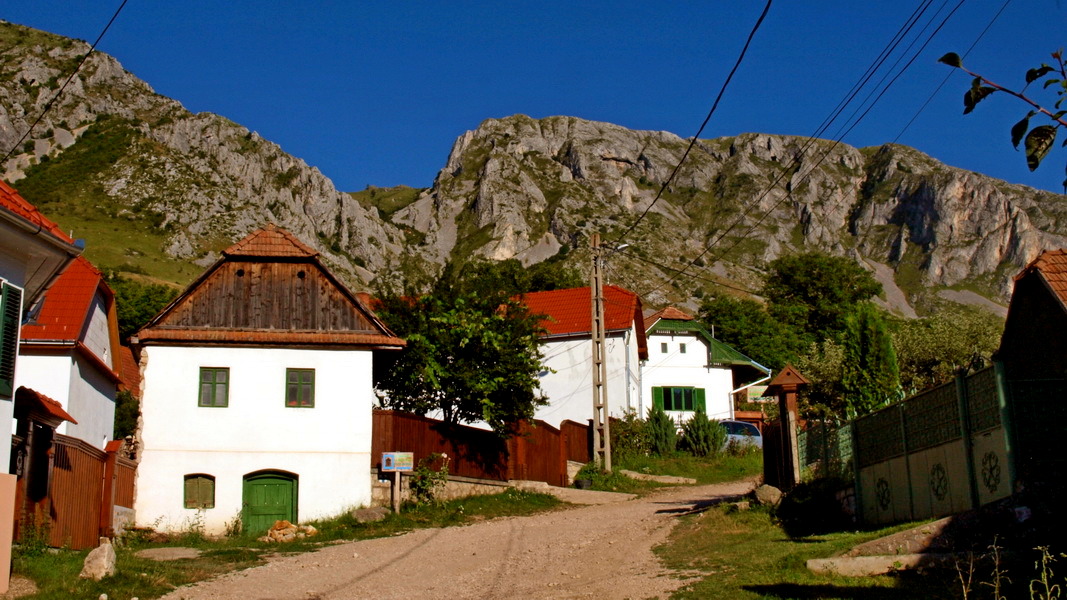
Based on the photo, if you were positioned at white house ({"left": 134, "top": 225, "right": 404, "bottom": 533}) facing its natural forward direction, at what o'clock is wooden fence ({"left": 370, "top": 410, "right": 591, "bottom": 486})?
The wooden fence is roughly at 8 o'clock from the white house.

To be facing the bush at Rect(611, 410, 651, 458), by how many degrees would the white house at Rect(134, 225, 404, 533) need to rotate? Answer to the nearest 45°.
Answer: approximately 135° to its left

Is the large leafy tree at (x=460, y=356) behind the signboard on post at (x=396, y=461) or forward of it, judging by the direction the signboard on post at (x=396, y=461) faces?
behind

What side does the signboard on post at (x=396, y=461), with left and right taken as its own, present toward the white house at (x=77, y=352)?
right

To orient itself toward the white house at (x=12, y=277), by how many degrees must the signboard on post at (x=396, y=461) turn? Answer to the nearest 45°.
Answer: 0° — it already faces it

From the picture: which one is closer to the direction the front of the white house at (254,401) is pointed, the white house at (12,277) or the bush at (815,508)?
the white house

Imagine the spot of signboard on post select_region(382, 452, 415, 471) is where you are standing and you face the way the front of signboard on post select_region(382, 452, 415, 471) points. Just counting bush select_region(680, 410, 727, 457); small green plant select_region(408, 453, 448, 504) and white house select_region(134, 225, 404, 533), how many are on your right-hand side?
1

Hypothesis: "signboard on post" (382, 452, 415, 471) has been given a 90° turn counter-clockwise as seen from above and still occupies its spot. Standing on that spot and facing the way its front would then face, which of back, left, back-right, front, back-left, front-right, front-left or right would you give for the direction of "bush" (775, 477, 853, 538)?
front-right

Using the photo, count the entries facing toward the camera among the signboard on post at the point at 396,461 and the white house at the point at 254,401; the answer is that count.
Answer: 2

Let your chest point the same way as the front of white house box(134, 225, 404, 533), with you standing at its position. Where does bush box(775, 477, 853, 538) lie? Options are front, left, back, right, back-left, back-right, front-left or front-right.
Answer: front-left

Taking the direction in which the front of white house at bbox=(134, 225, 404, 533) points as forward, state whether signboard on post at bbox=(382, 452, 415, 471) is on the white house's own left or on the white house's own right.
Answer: on the white house's own left
